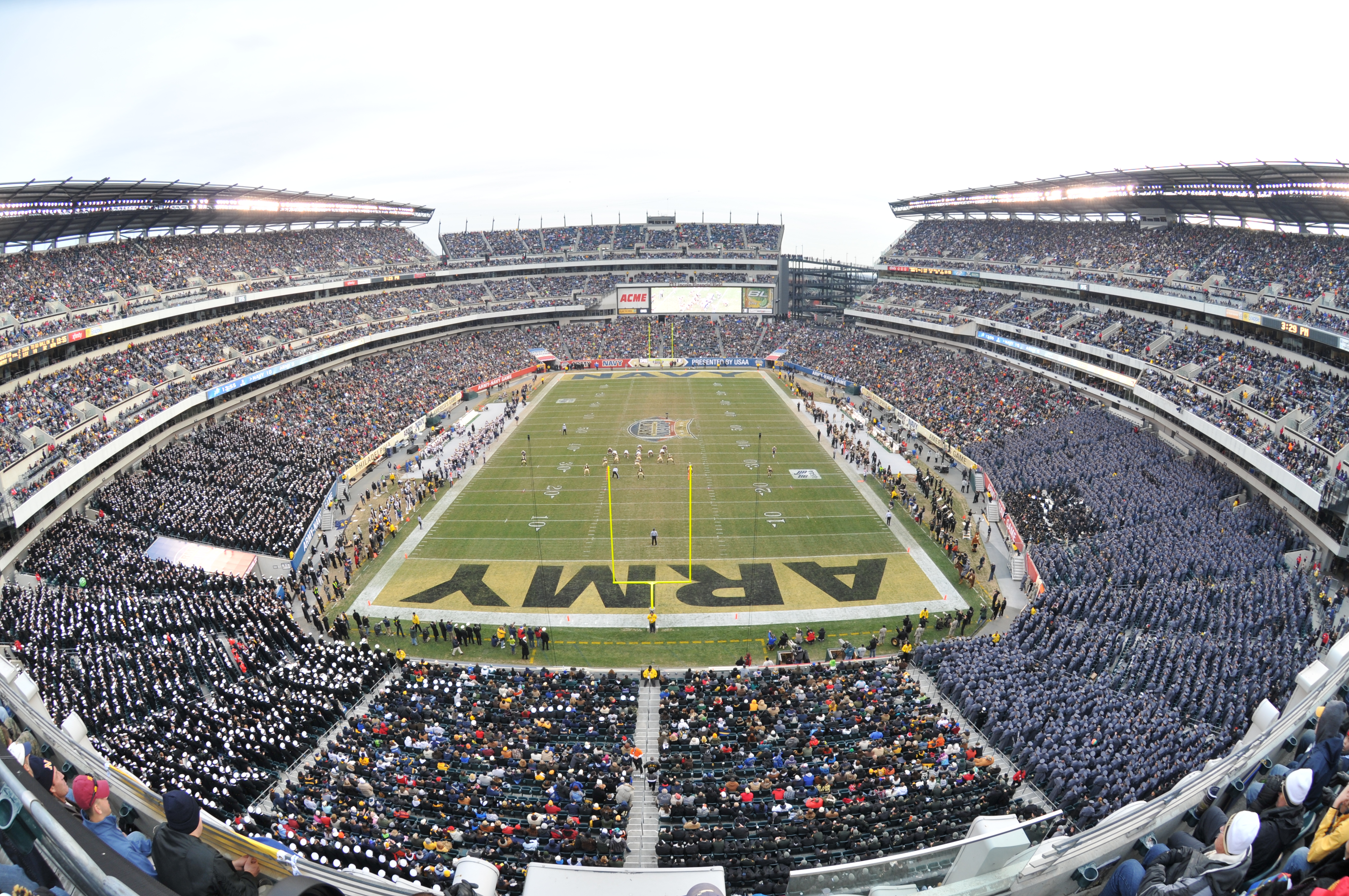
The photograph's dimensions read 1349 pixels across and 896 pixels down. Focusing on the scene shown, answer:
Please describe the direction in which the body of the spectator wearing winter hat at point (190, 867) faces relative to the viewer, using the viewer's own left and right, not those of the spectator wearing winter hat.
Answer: facing away from the viewer and to the right of the viewer

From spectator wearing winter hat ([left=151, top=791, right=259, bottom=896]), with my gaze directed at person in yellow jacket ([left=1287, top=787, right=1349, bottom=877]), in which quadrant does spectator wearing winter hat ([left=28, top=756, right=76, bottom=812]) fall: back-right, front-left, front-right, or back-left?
back-left

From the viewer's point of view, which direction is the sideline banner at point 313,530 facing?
to the viewer's right

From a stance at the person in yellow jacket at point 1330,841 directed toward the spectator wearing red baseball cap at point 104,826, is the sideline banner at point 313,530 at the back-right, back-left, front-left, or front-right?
front-right

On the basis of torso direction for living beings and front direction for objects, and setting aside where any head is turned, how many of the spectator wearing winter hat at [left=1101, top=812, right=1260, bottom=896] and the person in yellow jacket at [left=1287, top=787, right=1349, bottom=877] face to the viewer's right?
0

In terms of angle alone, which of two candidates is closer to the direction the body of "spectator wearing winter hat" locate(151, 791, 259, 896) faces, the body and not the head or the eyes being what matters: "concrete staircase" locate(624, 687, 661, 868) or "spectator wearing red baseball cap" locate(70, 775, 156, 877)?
the concrete staircase

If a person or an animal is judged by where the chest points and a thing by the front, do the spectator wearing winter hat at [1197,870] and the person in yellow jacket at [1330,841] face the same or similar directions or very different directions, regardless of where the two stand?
same or similar directions

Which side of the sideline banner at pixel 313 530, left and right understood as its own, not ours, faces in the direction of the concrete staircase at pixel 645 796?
right

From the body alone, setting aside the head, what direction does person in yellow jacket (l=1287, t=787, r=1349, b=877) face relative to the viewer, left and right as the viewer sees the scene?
facing to the left of the viewer

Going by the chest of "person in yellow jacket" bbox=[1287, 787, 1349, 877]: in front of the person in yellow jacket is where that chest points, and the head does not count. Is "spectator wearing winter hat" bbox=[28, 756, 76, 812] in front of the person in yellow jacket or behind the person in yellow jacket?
in front
